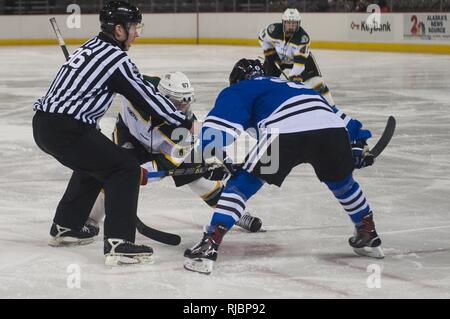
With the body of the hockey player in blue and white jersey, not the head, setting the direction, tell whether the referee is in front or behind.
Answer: in front

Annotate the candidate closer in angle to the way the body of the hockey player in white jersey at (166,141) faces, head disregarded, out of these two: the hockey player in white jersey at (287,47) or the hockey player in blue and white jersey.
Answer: the hockey player in blue and white jersey

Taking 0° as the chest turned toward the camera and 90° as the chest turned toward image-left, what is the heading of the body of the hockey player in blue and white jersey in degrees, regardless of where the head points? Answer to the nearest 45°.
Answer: approximately 135°

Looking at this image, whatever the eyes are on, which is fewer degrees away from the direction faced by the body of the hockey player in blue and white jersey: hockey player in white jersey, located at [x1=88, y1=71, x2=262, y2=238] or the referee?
the hockey player in white jersey

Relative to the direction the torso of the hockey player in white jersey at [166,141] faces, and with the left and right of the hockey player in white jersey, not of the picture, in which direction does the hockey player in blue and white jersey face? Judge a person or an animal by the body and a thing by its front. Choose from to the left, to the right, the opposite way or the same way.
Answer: the opposite way

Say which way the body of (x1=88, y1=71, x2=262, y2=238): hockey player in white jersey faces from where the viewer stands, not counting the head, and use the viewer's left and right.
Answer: facing the viewer and to the right of the viewer

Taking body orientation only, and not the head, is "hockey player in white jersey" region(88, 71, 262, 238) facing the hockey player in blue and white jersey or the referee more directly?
the hockey player in blue and white jersey

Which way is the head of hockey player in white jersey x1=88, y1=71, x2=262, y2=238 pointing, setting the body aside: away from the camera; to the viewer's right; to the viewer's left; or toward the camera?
to the viewer's right

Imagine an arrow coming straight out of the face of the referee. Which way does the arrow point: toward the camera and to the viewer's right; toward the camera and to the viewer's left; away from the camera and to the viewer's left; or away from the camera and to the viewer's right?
away from the camera and to the viewer's right

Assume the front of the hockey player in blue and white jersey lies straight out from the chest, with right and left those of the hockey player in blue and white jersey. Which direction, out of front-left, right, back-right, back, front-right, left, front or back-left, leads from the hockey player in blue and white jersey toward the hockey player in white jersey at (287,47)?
front-right

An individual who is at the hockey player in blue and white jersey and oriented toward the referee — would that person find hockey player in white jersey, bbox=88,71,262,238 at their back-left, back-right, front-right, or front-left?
front-right

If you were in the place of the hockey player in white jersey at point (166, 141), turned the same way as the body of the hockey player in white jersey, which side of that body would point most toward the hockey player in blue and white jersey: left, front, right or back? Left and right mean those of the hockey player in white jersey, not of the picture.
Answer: front

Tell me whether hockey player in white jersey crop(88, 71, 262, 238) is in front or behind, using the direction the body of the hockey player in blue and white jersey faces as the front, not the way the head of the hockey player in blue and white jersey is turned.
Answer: in front

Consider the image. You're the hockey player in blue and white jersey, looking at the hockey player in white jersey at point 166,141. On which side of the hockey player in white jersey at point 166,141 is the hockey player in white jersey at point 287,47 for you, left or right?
right
